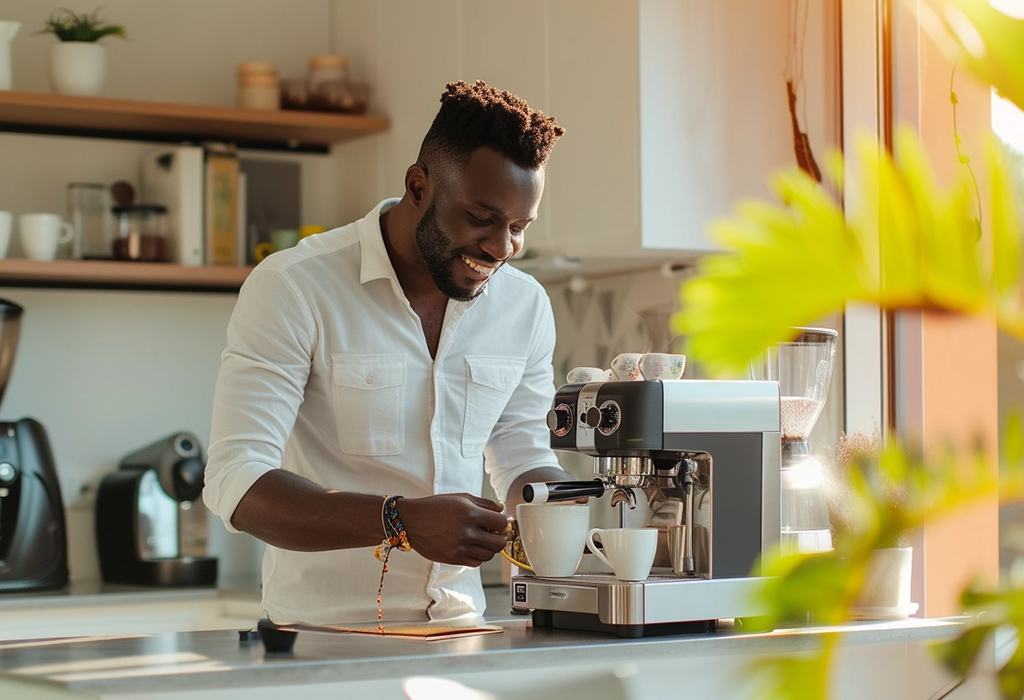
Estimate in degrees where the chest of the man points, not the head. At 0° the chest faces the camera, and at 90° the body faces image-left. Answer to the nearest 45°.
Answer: approximately 315°

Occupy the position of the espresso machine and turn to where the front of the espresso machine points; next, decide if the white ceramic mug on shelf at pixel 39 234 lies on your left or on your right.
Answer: on your right

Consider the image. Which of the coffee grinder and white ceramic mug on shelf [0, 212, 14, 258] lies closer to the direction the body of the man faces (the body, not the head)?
the coffee grinder

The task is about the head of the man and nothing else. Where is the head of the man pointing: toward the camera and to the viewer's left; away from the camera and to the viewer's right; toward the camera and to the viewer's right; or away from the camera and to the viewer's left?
toward the camera and to the viewer's right

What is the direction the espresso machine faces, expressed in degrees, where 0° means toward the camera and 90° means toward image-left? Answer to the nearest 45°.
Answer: approximately 45°

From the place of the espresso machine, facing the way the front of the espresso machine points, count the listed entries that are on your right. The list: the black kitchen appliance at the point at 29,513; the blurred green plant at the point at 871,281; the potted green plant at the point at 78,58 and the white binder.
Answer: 3

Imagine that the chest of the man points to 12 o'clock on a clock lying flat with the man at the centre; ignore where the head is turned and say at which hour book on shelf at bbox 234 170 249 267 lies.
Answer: The book on shelf is roughly at 7 o'clock from the man.

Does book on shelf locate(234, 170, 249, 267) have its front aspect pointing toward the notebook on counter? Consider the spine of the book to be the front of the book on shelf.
yes

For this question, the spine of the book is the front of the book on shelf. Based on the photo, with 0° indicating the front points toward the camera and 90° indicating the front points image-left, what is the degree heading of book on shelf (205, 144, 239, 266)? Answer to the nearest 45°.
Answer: approximately 0°

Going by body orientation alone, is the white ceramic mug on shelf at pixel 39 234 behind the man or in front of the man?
behind

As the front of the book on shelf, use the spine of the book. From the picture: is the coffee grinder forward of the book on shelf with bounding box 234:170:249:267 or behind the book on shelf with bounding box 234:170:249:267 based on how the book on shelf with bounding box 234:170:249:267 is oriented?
forward

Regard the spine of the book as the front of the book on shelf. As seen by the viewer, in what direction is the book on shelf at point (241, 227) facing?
toward the camera

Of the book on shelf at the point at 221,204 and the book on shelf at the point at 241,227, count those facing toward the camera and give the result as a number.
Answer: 2
